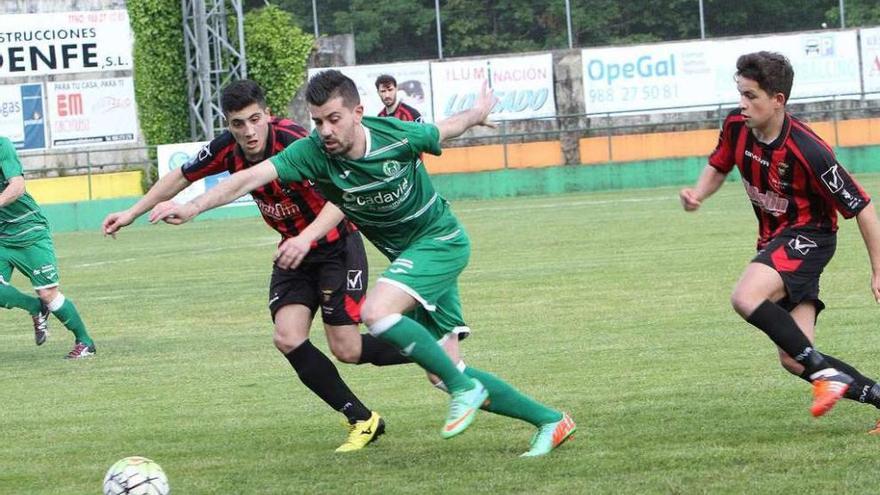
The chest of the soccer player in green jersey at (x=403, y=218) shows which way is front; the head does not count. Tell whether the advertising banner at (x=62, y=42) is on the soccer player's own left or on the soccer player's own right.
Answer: on the soccer player's own right

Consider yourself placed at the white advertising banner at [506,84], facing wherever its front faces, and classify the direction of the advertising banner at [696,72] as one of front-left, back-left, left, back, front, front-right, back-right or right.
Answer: left

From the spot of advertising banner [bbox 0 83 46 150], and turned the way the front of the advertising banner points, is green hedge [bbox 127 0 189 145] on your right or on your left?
on your left

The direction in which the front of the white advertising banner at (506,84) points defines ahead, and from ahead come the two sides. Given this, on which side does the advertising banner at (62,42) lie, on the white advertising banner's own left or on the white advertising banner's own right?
on the white advertising banner's own right
